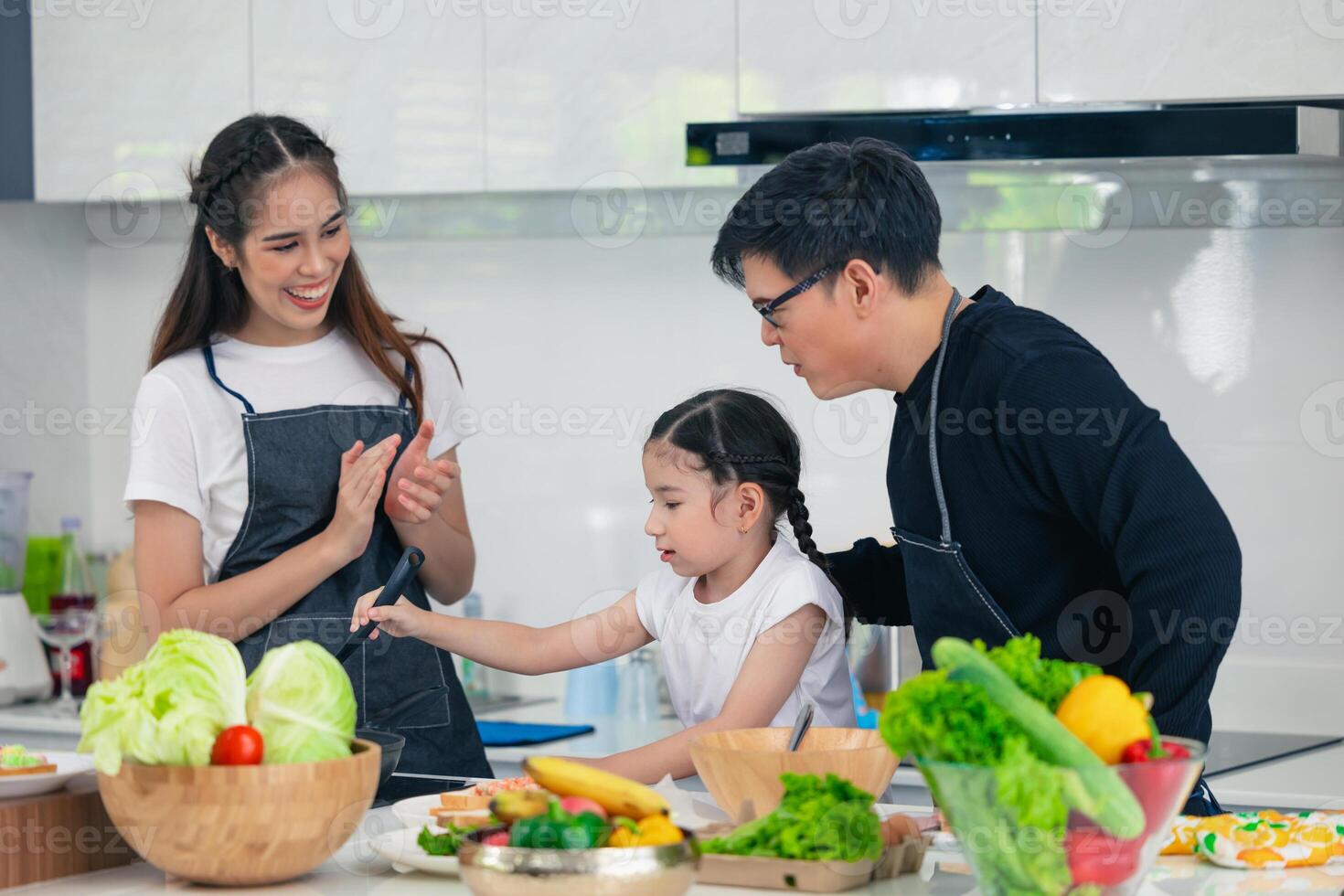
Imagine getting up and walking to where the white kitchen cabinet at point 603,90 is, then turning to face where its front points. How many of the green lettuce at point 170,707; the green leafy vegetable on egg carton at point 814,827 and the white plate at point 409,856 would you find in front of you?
3

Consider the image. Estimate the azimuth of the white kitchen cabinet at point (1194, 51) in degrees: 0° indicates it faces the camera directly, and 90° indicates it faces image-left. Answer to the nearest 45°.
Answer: approximately 0°

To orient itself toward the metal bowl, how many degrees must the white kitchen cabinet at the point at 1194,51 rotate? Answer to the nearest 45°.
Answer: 0° — it already faces it

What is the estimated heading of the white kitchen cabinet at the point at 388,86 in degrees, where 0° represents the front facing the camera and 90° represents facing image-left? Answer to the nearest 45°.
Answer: approximately 0°

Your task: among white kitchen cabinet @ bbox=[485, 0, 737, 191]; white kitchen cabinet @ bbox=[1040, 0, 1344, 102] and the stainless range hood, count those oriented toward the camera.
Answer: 3

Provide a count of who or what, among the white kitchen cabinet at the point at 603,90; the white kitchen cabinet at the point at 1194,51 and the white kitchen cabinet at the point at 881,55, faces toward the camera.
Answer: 3

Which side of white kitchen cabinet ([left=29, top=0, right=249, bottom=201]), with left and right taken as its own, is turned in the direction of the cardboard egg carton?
front

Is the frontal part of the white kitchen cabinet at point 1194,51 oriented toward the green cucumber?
yes

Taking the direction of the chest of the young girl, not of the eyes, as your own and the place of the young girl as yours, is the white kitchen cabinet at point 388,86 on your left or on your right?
on your right

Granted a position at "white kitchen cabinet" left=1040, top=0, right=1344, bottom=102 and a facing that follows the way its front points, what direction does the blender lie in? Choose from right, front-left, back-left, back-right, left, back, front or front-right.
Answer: right

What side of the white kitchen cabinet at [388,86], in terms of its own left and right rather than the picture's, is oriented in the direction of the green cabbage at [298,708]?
front
